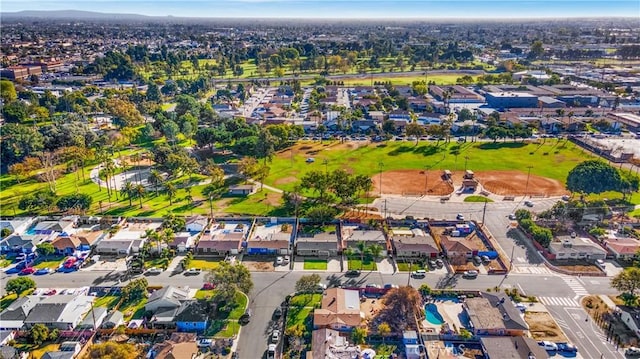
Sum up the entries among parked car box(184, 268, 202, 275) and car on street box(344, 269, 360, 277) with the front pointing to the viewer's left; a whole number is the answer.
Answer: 2

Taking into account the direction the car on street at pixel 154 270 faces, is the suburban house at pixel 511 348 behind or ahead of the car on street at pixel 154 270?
behind

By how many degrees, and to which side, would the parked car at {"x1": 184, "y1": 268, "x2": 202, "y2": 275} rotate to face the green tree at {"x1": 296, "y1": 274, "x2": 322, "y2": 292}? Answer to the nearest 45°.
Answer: approximately 135° to its left

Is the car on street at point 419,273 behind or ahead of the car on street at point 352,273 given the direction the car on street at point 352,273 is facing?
behind

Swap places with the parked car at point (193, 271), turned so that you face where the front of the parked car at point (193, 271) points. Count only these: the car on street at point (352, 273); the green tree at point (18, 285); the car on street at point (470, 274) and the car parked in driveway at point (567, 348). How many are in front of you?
1

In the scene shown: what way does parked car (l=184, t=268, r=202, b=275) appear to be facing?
to the viewer's left

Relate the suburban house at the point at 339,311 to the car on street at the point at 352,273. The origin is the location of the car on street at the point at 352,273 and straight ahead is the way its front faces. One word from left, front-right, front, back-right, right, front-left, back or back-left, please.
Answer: left

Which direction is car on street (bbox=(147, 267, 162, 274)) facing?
to the viewer's left

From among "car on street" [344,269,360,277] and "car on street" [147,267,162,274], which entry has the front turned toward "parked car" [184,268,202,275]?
"car on street" [344,269,360,277]

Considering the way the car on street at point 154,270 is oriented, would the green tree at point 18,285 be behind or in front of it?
in front

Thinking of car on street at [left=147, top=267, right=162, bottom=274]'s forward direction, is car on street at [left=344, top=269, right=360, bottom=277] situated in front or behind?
behind

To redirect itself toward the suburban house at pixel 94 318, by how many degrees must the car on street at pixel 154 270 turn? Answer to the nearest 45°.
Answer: approximately 45° to its left

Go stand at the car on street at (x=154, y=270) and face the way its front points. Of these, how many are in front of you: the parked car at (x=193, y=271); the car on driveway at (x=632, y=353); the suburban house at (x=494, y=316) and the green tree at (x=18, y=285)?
1

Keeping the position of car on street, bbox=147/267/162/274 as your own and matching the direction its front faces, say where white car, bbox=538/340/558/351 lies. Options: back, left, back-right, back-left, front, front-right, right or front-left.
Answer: back-left

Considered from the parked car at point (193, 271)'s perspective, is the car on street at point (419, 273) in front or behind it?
behind
